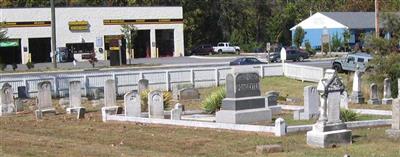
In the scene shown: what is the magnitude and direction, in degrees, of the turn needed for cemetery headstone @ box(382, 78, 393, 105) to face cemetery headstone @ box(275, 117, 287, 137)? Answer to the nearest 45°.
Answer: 0° — it already faces it

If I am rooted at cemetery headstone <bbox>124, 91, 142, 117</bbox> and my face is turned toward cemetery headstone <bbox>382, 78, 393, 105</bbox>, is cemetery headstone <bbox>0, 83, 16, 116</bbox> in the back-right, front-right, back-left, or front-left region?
back-left

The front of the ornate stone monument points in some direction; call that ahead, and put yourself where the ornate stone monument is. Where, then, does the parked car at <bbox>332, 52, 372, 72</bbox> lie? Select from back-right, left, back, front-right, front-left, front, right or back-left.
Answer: back-left

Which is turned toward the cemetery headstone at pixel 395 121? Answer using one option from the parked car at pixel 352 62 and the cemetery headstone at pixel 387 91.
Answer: the cemetery headstone at pixel 387 91

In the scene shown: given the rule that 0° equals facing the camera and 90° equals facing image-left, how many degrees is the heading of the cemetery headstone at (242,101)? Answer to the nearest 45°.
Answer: approximately 315°

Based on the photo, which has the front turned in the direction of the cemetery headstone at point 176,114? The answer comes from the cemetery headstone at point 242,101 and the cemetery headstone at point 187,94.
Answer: the cemetery headstone at point 187,94

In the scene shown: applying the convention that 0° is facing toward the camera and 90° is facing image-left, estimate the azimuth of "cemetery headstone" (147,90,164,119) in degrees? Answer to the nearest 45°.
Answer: approximately 0°

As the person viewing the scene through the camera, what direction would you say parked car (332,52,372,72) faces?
facing to the left of the viewer

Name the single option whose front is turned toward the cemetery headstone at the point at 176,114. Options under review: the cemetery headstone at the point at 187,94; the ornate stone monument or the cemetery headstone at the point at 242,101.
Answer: the cemetery headstone at the point at 187,94

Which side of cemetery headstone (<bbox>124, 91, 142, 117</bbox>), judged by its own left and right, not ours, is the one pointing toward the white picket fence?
back
